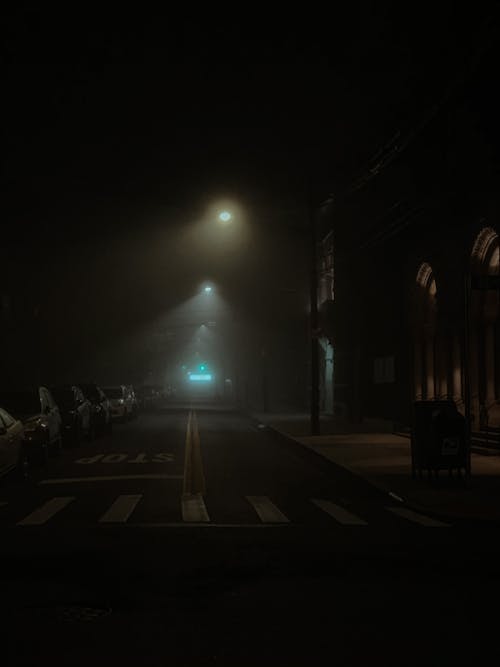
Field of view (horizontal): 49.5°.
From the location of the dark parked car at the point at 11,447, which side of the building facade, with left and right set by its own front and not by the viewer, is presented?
front

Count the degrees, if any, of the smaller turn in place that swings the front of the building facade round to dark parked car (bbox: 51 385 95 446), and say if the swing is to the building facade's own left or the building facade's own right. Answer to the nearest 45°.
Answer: approximately 45° to the building facade's own right

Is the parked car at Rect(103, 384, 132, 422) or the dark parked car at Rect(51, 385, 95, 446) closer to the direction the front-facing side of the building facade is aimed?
the dark parked car

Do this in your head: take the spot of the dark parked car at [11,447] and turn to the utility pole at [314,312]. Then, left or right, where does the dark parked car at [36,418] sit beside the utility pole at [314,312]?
left

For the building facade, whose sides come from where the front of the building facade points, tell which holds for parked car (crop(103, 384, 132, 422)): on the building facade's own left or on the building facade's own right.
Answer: on the building facade's own right

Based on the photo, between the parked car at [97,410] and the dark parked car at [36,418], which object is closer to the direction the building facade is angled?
the dark parked car

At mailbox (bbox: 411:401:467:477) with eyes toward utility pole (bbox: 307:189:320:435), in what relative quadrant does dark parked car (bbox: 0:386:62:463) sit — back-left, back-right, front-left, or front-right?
front-left

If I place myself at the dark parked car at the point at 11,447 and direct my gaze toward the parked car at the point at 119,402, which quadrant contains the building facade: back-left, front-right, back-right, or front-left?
front-right

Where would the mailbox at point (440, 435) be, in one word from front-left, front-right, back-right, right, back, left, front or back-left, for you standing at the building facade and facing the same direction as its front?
front-left

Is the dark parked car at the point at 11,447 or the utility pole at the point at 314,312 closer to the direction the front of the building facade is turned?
the dark parked car
